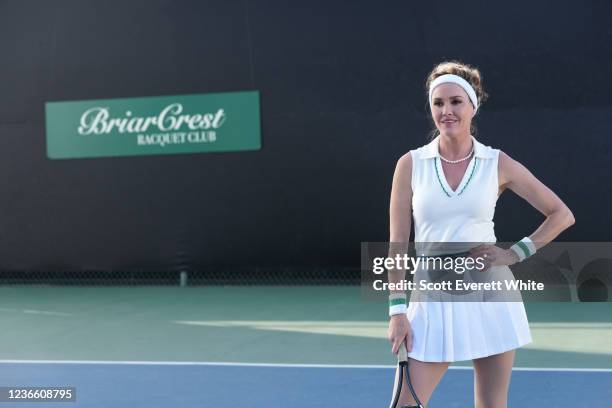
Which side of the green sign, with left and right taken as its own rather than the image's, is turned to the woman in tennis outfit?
front

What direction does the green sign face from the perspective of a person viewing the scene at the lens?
facing the viewer
